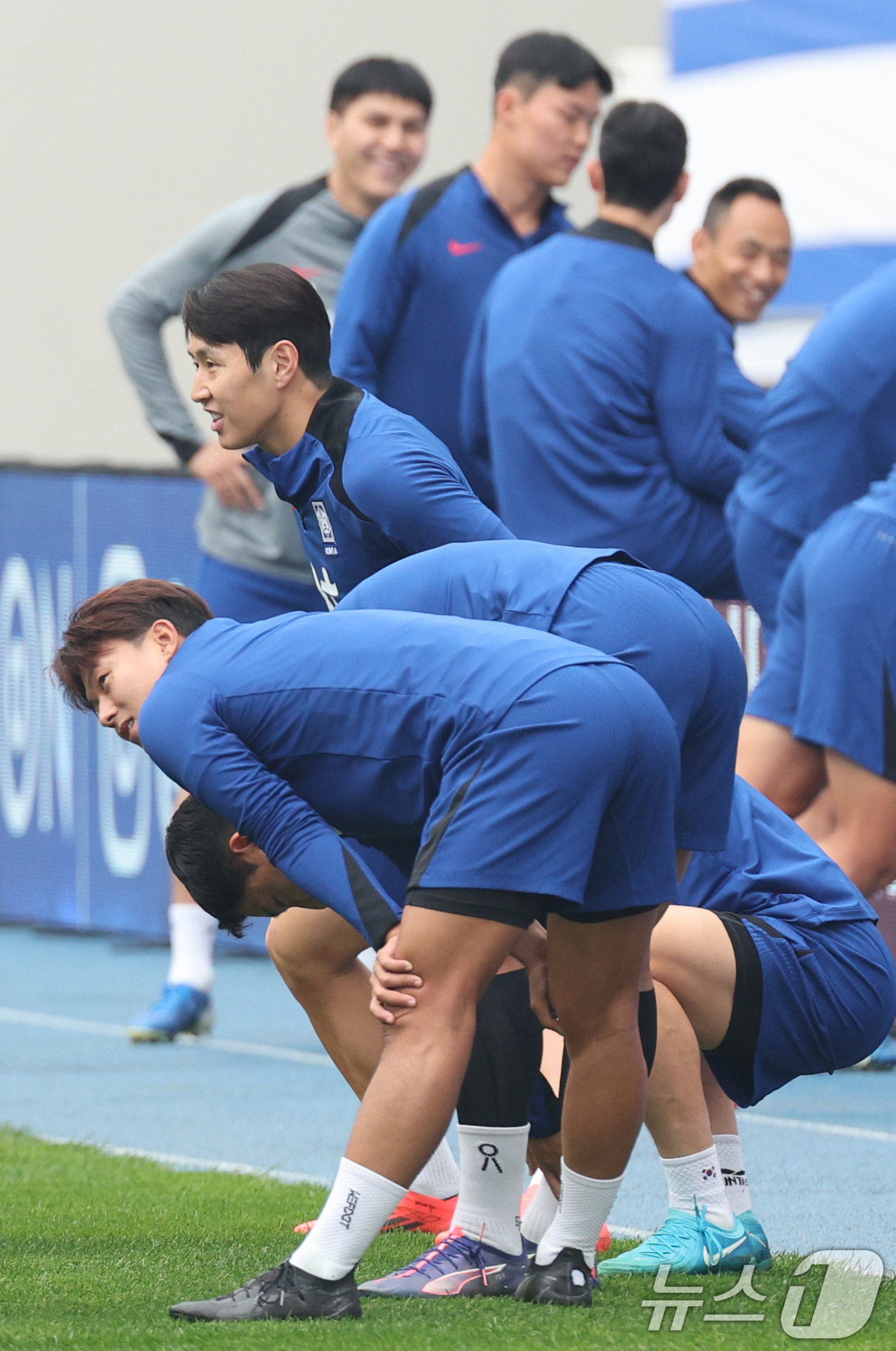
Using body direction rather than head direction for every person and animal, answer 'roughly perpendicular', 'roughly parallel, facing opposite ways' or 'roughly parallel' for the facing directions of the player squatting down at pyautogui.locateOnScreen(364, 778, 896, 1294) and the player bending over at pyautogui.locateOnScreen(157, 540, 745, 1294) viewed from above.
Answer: roughly parallel

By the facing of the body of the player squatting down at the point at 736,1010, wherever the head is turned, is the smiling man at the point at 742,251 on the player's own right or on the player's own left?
on the player's own right

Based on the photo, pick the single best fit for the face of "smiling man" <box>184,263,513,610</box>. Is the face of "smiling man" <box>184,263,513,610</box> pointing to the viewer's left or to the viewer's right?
to the viewer's left

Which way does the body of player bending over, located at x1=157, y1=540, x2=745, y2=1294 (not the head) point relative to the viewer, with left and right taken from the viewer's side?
facing to the left of the viewer

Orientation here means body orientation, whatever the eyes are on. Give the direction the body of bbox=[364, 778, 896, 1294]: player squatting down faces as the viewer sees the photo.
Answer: to the viewer's left

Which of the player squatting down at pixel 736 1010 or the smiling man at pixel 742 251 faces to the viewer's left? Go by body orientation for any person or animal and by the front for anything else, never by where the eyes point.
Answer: the player squatting down

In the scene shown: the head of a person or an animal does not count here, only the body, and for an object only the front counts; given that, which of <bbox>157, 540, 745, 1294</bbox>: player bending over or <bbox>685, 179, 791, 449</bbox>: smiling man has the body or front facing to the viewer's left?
the player bending over

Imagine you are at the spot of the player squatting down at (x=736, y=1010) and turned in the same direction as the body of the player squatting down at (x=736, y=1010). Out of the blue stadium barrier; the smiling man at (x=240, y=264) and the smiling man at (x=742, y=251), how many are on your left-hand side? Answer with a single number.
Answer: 0
